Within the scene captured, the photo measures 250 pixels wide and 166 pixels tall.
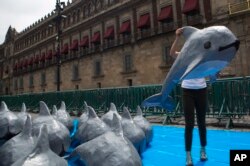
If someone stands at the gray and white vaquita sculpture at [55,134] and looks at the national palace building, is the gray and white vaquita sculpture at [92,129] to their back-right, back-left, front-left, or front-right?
front-right

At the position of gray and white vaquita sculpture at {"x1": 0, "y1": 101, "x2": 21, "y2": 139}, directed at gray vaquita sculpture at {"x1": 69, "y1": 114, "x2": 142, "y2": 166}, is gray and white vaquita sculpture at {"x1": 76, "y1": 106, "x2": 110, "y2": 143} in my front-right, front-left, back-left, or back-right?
front-left

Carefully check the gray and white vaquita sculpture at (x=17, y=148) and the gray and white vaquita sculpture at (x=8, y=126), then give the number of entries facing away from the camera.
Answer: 0

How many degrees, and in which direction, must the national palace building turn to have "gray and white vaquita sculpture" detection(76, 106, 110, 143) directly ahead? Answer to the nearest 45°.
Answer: approximately 45° to its left

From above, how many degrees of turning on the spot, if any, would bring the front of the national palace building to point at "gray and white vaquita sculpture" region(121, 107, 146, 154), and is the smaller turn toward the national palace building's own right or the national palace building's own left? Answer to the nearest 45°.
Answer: approximately 45° to the national palace building's own left
